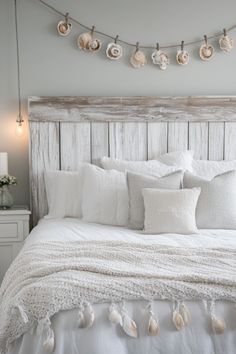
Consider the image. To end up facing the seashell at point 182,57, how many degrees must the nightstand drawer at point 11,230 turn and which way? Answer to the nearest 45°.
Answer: approximately 90° to its left

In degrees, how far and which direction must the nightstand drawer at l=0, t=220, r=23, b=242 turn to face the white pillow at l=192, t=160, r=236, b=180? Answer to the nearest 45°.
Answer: approximately 90° to its left

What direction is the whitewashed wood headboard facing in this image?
toward the camera

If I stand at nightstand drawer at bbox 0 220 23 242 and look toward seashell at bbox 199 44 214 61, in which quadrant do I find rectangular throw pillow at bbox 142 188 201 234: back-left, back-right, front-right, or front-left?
front-right

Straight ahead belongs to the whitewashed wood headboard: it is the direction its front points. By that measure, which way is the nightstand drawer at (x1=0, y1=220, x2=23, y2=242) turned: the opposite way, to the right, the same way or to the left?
the same way

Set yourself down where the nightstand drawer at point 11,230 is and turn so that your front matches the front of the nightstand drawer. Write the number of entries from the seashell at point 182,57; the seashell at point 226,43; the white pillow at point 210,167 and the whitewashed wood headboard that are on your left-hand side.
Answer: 4

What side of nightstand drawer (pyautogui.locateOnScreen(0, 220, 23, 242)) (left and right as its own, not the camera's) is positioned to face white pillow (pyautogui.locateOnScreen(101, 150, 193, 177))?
left

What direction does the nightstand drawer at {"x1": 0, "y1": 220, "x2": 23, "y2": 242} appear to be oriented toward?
toward the camera

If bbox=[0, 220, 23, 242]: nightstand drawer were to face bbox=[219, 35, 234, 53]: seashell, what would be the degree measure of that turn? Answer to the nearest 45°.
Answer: approximately 90° to its left

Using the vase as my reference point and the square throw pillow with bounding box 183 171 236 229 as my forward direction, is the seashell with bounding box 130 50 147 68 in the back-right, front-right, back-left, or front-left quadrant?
front-left

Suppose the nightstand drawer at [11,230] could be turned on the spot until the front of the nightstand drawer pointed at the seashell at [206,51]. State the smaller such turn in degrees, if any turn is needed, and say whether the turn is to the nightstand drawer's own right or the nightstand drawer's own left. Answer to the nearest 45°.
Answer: approximately 90° to the nightstand drawer's own left

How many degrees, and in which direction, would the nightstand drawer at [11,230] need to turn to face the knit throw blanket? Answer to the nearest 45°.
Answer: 0° — it already faces it
